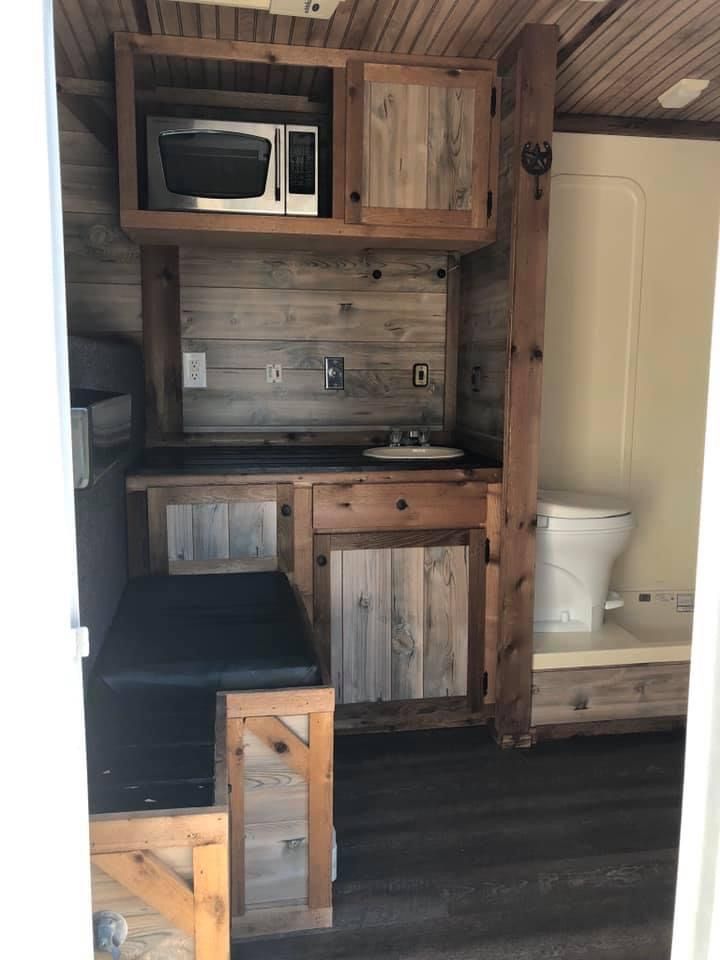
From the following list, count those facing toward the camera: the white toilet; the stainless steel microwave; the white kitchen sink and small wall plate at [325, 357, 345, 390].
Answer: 3

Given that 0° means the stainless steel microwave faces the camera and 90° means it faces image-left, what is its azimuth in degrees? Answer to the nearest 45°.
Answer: approximately 0°

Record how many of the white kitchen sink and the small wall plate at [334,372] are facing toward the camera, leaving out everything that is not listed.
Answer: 2

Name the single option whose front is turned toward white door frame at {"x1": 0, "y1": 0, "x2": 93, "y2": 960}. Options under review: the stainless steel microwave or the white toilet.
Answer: the stainless steel microwave

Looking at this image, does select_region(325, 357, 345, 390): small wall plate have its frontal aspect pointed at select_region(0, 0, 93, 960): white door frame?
yes
